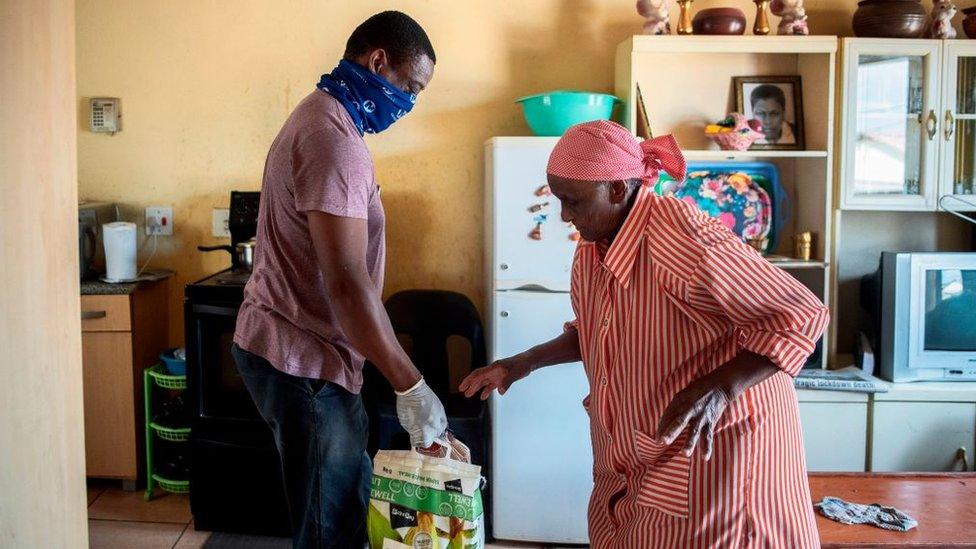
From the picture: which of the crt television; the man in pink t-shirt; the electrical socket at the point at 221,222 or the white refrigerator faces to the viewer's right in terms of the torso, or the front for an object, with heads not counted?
the man in pink t-shirt

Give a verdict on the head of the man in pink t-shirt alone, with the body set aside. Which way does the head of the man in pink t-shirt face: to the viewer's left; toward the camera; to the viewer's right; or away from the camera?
to the viewer's right

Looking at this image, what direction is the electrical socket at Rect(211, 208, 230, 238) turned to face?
toward the camera

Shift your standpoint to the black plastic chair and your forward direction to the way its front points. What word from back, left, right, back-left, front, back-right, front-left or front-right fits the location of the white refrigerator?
left

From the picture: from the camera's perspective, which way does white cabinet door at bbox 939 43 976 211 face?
toward the camera

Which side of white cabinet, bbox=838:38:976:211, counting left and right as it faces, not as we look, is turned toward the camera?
front

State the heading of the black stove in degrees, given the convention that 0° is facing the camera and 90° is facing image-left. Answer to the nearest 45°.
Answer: approximately 0°

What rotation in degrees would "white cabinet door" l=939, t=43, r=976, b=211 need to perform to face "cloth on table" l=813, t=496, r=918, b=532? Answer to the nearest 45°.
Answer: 0° — it already faces it

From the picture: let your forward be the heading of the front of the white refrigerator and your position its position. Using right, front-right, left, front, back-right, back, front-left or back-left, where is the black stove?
right

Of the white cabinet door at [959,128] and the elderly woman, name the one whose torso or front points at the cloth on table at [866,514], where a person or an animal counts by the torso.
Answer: the white cabinet door

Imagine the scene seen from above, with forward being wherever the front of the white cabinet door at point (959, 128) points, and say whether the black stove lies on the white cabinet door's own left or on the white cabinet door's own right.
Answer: on the white cabinet door's own right
